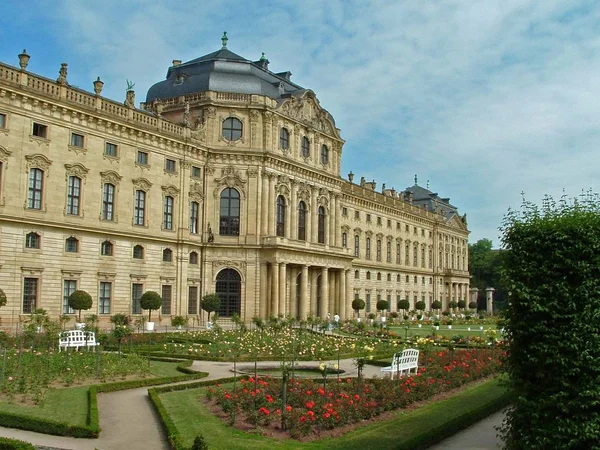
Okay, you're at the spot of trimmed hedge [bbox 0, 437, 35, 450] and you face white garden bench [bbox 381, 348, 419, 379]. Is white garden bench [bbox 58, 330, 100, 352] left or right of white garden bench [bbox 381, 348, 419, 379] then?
left

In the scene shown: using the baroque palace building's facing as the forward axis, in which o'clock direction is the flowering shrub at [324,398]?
The flowering shrub is roughly at 1 o'clock from the baroque palace building.

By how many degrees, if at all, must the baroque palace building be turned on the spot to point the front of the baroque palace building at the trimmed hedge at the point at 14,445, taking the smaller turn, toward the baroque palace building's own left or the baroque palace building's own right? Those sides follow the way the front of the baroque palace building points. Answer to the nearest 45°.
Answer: approximately 45° to the baroque palace building's own right

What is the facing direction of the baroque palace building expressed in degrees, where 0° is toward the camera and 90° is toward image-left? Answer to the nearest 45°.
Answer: approximately 315°

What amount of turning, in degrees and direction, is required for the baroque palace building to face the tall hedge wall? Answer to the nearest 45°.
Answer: approximately 45° to its right

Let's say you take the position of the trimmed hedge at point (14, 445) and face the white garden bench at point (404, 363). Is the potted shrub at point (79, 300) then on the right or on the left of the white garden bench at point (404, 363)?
left
